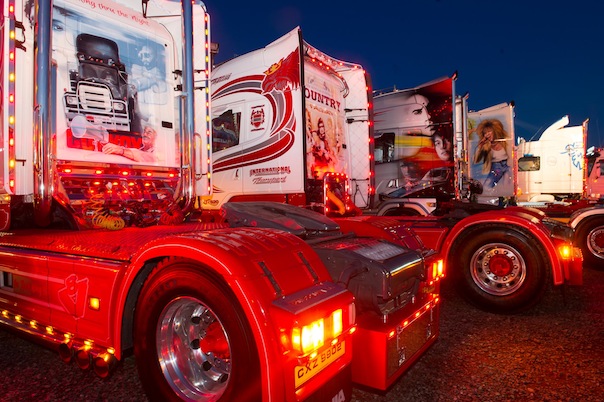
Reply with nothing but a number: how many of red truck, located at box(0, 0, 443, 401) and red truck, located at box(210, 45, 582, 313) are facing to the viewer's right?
0

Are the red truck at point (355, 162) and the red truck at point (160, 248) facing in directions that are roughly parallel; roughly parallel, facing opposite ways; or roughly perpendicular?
roughly parallel

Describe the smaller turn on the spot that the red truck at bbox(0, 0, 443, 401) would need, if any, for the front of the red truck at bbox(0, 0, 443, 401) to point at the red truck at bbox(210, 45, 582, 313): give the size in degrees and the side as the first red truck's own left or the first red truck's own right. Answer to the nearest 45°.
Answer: approximately 90° to the first red truck's own right

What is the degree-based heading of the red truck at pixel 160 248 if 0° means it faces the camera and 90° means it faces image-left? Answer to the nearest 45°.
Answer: approximately 135°

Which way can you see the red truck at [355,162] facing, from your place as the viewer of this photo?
facing away from the viewer and to the left of the viewer

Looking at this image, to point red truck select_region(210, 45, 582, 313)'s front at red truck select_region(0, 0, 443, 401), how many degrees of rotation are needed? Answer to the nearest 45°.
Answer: approximately 135° to its left
